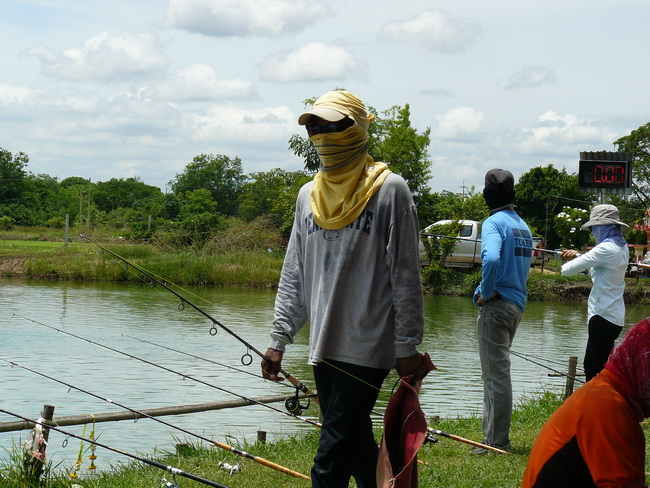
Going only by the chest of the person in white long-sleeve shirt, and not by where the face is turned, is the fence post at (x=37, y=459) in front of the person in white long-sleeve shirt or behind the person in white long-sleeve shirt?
in front

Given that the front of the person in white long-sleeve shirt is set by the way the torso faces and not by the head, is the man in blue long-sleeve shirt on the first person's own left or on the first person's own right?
on the first person's own left

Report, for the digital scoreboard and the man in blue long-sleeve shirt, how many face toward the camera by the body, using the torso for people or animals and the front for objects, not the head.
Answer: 1

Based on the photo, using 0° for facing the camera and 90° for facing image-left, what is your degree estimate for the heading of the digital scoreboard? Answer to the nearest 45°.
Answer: approximately 0°

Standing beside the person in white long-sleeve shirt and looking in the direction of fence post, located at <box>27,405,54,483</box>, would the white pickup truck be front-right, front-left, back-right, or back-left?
back-right

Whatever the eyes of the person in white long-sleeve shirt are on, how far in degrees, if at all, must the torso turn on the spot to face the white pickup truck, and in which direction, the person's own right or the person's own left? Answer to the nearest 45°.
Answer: approximately 90° to the person's own right

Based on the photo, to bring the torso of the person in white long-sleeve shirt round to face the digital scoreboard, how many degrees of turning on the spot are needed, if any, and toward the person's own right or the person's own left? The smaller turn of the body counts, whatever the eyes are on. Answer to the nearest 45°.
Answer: approximately 90° to the person's own right

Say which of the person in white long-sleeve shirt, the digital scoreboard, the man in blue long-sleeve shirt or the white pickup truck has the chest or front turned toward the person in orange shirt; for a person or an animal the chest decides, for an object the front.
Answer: the digital scoreboard

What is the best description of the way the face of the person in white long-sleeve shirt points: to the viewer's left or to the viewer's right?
to the viewer's left

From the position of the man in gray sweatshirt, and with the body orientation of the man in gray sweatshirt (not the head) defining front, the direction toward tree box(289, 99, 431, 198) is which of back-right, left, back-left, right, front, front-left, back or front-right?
back-right
